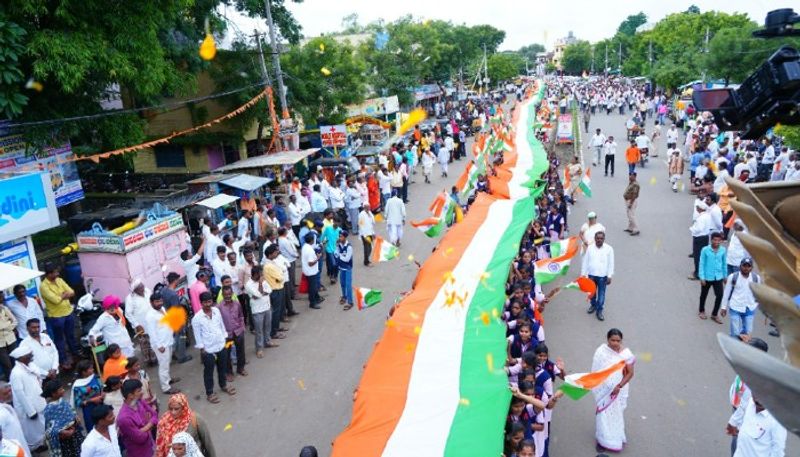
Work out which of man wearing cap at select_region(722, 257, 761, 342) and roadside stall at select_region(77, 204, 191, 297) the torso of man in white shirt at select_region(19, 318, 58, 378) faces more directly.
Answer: the man wearing cap

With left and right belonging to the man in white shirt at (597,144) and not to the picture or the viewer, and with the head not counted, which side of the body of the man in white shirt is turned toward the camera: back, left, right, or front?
front

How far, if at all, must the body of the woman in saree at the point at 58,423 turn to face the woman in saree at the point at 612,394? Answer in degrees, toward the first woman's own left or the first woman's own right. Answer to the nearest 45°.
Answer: approximately 45° to the first woman's own right

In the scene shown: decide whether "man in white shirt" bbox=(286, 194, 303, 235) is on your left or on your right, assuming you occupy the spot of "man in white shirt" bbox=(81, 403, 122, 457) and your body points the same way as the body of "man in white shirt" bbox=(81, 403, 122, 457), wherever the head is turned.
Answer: on your left

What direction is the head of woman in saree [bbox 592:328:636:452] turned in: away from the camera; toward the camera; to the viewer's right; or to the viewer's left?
toward the camera

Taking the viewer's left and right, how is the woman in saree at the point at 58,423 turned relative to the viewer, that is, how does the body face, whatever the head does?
facing to the right of the viewer

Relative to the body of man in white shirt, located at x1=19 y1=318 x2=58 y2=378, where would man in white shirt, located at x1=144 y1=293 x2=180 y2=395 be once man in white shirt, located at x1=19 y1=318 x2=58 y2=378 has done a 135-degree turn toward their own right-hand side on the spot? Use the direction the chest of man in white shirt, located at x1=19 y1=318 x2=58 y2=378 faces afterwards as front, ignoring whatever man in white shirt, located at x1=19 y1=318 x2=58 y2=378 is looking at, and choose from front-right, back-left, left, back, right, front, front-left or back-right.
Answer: back

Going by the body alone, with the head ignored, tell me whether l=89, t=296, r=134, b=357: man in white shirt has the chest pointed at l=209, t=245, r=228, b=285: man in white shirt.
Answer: no

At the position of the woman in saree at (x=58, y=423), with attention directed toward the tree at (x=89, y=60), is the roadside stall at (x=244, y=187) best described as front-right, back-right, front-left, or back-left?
front-right

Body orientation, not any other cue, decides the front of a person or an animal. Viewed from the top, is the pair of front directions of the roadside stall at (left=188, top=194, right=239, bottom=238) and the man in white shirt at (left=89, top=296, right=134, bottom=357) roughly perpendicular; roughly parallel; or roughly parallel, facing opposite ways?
roughly parallel

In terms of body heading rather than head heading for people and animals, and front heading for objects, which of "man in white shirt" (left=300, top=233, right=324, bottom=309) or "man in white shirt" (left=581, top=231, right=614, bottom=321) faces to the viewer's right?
"man in white shirt" (left=300, top=233, right=324, bottom=309)

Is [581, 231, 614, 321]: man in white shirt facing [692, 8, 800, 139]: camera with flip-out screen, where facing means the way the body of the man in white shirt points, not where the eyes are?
yes

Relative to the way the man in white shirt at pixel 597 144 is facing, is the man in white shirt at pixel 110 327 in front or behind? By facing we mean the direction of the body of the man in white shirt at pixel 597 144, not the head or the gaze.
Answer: in front

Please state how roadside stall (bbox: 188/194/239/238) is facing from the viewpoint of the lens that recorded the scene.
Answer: facing the viewer and to the right of the viewer

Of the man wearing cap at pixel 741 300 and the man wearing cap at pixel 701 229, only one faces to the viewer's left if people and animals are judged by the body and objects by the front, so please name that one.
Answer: the man wearing cap at pixel 701 229

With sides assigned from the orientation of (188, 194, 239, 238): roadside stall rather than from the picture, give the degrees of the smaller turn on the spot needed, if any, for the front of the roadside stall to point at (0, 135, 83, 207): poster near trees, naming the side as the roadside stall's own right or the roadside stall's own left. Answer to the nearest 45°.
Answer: approximately 135° to the roadside stall's own right

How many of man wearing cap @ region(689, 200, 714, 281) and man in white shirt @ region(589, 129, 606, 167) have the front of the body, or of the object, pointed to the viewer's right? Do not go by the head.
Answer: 0

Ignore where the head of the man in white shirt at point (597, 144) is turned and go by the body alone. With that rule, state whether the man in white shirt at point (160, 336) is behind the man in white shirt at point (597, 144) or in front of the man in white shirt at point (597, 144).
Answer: in front
